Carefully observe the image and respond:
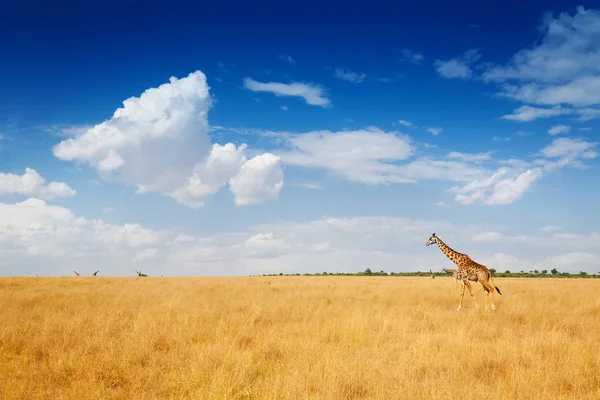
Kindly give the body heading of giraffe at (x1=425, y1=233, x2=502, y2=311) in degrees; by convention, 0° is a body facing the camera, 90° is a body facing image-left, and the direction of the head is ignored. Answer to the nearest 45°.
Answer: approximately 90°
